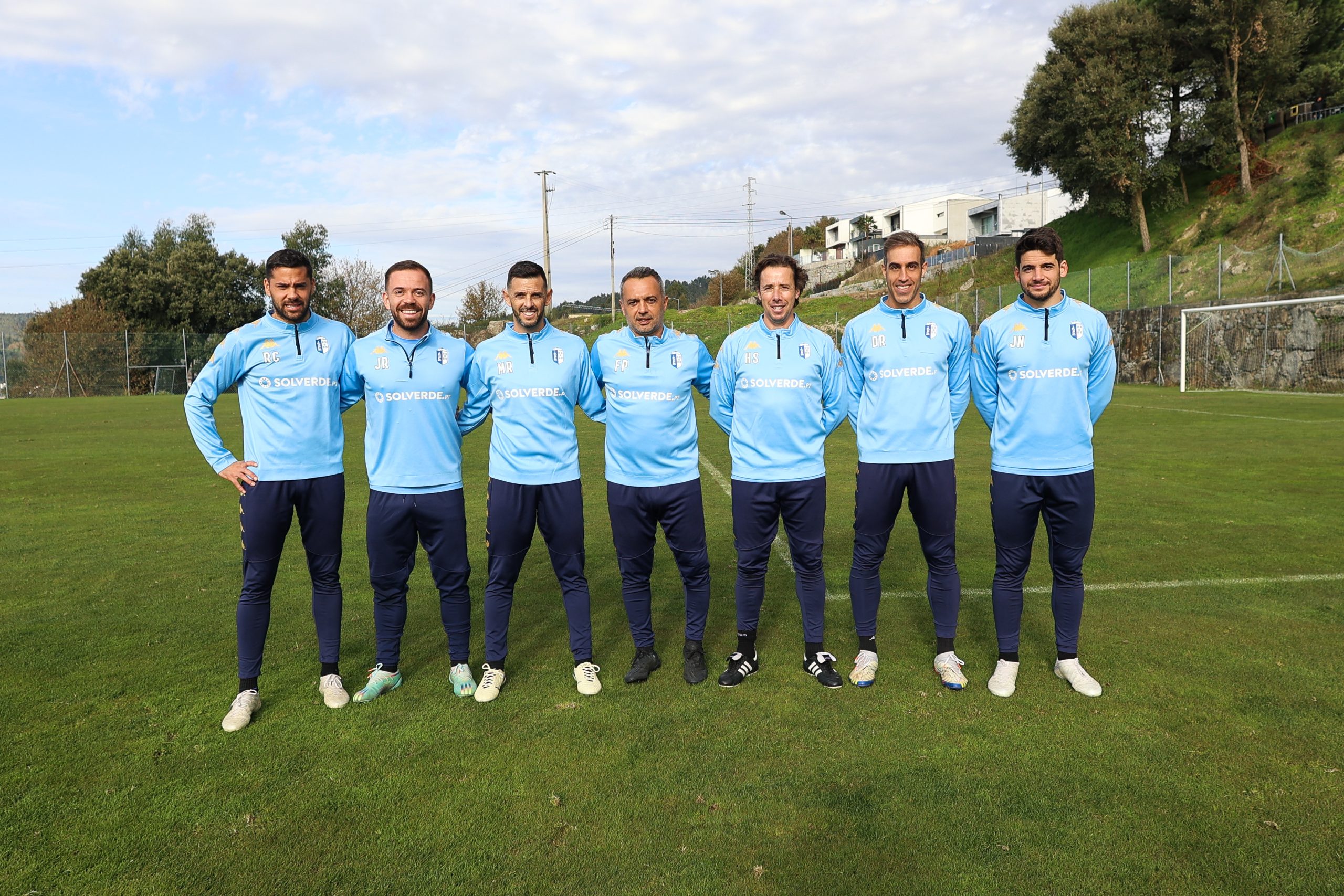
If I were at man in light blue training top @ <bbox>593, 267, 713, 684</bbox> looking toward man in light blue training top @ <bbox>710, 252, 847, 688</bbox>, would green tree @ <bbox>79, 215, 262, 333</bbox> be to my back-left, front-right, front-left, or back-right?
back-left

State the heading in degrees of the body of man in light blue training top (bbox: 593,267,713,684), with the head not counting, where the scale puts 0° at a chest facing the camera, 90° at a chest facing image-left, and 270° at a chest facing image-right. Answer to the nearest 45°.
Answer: approximately 0°

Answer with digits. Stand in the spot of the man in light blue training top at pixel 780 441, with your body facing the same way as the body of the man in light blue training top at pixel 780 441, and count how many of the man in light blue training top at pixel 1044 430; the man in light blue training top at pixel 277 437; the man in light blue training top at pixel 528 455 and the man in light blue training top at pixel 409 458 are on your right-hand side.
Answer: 3

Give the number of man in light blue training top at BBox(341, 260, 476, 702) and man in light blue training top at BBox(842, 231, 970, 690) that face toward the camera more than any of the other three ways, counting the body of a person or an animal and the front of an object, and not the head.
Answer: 2
